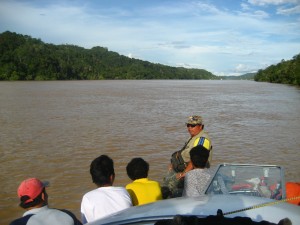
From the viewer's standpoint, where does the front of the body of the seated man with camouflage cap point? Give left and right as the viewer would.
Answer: facing the viewer and to the left of the viewer

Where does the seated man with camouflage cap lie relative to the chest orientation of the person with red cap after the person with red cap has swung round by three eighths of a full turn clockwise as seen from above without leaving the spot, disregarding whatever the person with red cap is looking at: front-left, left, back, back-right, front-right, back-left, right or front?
back-left

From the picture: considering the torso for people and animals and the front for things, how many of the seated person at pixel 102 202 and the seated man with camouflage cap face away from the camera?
1

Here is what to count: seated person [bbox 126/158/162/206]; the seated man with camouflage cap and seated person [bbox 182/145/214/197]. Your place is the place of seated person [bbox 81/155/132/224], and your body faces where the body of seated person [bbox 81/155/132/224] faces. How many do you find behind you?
0

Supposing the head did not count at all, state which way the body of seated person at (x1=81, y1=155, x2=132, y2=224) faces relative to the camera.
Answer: away from the camera

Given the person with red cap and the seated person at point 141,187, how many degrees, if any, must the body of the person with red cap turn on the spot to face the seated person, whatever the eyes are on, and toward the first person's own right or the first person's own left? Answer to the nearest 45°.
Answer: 0° — they already face them

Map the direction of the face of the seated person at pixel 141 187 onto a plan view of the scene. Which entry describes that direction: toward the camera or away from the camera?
away from the camera

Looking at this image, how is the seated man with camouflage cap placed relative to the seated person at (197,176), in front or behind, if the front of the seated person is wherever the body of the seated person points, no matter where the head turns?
in front

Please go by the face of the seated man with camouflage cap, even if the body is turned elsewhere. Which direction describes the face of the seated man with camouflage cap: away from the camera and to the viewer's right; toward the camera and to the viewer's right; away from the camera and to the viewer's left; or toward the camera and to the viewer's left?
toward the camera and to the viewer's left

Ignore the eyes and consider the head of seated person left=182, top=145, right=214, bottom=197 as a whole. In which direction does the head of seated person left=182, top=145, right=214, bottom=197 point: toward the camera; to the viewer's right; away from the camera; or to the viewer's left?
away from the camera

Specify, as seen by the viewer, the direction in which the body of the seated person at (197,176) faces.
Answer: away from the camera

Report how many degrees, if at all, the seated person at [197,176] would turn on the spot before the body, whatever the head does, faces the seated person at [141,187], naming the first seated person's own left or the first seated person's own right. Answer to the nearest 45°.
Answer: approximately 135° to the first seated person's own left

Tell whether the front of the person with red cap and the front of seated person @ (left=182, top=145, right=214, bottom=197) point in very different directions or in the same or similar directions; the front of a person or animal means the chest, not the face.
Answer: same or similar directions

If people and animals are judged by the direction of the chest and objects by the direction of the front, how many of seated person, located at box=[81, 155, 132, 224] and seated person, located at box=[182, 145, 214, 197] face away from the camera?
2

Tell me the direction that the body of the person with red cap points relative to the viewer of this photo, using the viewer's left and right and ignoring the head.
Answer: facing away from the viewer and to the right of the viewer

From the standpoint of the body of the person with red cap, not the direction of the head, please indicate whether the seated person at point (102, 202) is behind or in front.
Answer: in front

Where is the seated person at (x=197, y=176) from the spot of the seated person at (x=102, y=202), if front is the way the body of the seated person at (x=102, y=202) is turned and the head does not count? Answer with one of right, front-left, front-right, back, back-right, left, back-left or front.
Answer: front-right
